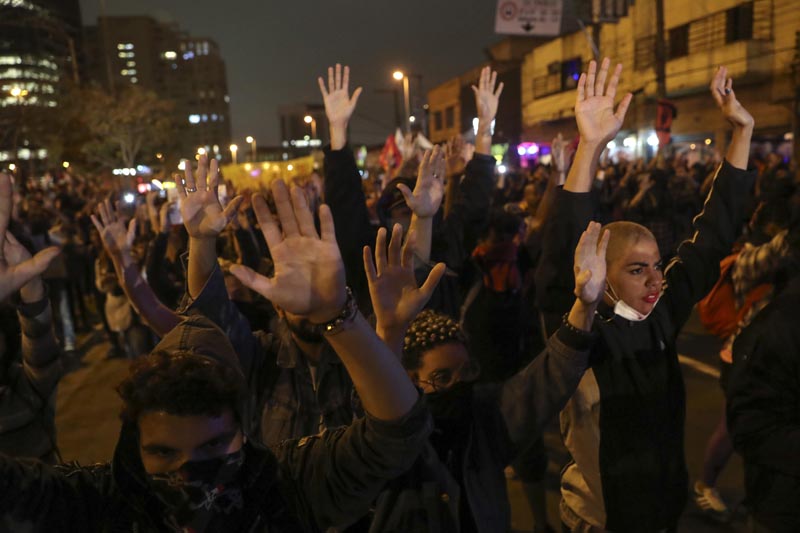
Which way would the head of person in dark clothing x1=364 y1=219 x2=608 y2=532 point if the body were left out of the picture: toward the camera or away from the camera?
toward the camera

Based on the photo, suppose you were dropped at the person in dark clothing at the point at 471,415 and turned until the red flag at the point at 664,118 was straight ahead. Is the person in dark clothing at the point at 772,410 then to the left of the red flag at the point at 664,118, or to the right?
right

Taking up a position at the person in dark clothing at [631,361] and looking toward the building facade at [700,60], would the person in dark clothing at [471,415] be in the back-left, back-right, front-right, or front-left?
back-left

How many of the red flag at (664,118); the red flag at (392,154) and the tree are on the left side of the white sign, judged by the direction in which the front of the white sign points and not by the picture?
1

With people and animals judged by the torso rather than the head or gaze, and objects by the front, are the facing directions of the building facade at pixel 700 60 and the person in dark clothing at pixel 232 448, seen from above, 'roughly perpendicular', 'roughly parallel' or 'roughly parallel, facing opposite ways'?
roughly perpendicular

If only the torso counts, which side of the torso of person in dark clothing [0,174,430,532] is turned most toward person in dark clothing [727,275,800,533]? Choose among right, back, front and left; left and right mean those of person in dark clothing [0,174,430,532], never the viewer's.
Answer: left

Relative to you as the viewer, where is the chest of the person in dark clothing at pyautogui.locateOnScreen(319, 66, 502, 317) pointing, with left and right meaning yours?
facing the viewer

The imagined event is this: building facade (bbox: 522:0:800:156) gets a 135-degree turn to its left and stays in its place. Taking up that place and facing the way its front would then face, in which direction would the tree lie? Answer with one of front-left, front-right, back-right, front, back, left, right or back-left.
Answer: back

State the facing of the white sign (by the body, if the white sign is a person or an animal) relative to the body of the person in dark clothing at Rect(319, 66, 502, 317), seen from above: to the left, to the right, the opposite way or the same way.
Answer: the same way

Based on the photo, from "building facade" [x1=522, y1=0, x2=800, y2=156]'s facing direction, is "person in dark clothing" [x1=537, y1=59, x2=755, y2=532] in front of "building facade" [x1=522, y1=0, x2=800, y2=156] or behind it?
in front

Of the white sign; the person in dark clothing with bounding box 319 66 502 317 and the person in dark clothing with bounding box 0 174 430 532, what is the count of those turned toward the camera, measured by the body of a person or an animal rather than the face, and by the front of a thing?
3

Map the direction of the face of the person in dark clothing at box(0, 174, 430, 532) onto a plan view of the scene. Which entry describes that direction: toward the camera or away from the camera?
toward the camera

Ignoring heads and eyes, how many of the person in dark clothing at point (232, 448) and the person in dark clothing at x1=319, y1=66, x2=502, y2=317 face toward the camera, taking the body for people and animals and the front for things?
2

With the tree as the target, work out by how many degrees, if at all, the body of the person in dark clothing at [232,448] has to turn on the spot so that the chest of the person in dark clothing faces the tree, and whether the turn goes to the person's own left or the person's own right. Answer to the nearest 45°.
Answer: approximately 180°

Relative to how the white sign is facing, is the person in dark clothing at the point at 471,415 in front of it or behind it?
in front

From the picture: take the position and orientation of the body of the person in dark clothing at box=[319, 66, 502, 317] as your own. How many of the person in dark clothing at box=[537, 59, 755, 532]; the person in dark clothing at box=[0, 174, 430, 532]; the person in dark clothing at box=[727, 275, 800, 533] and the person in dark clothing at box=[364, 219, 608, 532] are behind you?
0

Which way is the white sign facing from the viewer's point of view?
toward the camera

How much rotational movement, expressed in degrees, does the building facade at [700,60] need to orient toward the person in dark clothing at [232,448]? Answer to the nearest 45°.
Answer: approximately 45° to its left
